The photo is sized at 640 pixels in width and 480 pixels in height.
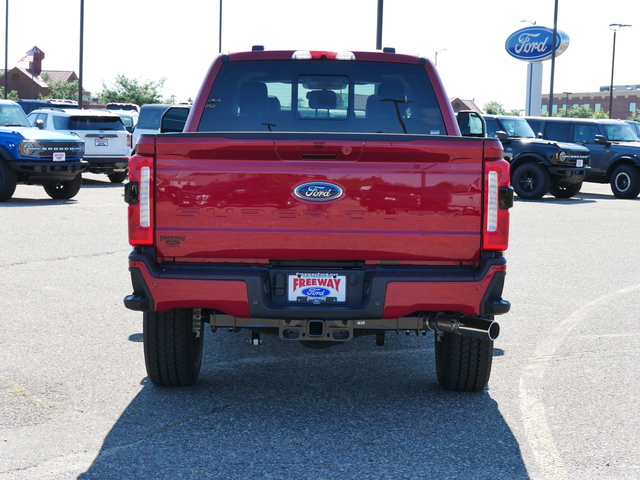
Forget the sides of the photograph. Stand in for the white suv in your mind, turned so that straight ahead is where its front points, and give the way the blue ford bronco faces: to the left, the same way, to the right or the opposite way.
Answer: the opposite way

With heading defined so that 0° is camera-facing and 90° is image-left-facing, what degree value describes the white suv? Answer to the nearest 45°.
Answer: approximately 135°

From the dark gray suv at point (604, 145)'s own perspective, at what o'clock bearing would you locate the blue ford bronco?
The blue ford bronco is roughly at 5 o'clock from the dark gray suv.

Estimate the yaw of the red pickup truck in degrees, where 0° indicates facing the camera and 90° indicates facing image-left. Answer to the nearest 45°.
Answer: approximately 180°

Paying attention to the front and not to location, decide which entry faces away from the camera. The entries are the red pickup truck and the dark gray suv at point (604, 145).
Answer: the red pickup truck

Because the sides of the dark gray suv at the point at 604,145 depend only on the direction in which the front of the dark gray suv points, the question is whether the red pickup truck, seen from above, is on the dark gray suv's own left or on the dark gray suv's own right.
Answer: on the dark gray suv's own right

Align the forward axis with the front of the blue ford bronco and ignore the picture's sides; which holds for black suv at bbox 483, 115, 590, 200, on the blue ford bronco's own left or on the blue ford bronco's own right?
on the blue ford bronco's own left
